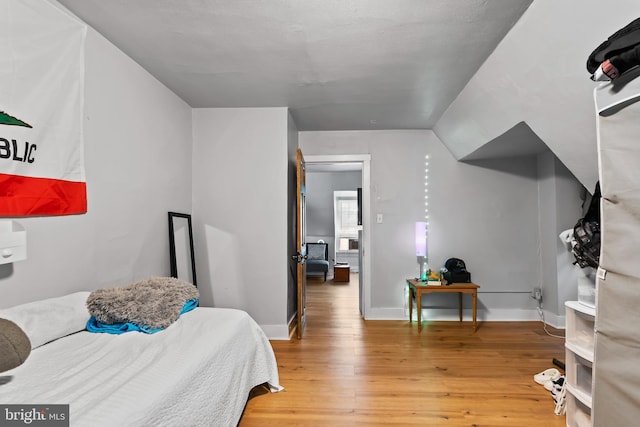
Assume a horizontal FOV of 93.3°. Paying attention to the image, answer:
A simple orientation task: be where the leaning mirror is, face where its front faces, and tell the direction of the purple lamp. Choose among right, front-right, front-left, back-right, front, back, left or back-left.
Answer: front-left

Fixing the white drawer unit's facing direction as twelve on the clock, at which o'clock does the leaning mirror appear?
The leaning mirror is roughly at 1 o'clock from the white drawer unit.

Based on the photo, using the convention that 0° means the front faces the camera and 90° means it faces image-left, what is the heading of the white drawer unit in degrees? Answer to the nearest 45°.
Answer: approximately 45°

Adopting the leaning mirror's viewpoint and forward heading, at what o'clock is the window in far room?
The window in far room is roughly at 9 o'clock from the leaning mirror.

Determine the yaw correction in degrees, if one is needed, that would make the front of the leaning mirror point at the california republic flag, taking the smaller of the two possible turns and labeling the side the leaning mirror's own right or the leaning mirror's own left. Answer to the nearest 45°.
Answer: approximately 90° to the leaning mirror's own right

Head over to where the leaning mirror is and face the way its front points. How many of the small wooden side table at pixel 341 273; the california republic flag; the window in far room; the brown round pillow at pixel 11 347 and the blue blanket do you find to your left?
2

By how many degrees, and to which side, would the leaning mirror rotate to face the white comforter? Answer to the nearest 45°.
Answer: approximately 45° to its right

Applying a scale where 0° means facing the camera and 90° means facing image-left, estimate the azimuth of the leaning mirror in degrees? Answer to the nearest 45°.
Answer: approximately 315°

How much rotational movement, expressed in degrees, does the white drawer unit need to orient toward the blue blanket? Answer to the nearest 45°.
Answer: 0° — it already faces it

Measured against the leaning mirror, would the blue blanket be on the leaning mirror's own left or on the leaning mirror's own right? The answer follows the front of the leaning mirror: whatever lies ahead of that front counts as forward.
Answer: on the leaning mirror's own right

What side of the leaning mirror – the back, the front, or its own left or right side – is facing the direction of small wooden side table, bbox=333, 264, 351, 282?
left

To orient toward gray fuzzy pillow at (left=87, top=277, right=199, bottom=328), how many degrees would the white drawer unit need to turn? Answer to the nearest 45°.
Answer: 0° — it already faces it

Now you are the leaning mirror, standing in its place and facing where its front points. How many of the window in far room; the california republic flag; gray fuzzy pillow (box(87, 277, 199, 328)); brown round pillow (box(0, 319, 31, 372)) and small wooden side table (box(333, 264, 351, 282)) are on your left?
2

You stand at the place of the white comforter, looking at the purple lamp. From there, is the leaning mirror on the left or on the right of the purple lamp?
left

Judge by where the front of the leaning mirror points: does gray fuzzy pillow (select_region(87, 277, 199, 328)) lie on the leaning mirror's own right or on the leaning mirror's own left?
on the leaning mirror's own right

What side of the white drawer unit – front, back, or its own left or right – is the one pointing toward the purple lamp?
right
